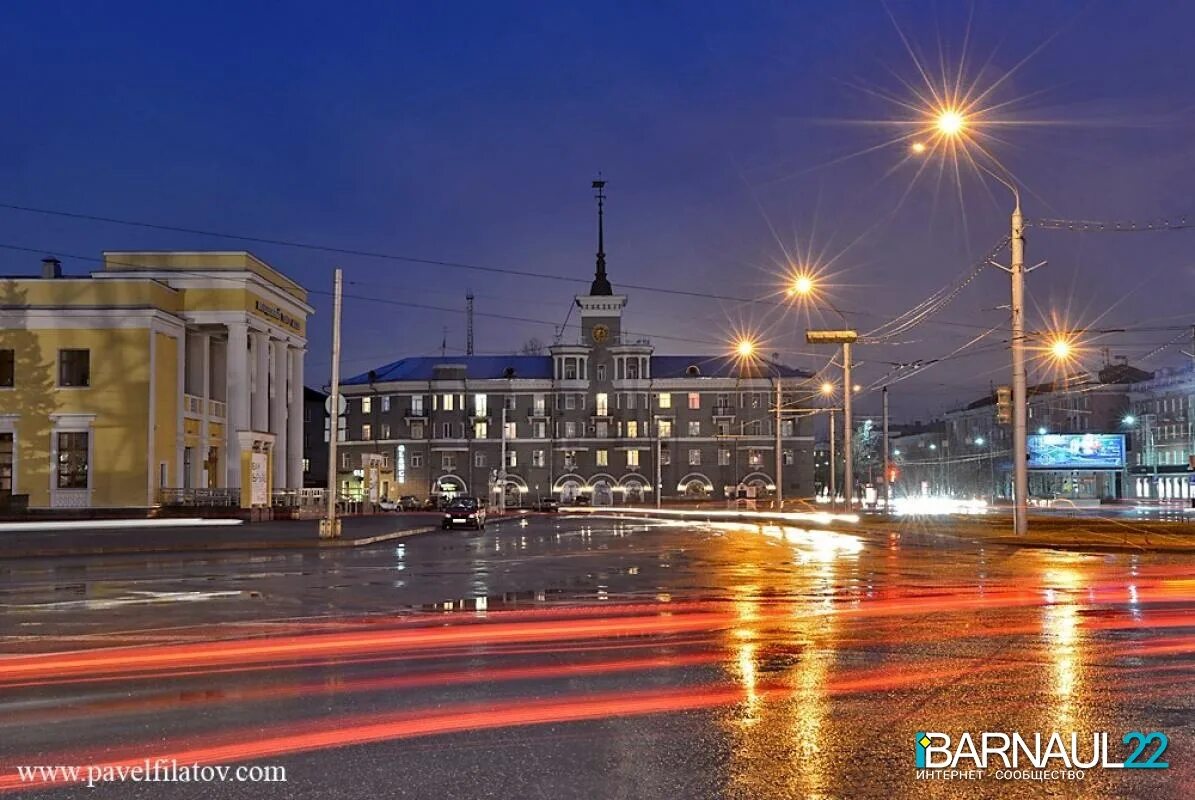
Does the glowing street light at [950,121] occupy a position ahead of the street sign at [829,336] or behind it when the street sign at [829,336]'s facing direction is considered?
ahead

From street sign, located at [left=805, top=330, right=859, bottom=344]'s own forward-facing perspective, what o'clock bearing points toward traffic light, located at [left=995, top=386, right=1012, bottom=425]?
The traffic light is roughly at 11 o'clock from the street sign.

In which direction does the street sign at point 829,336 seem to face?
toward the camera

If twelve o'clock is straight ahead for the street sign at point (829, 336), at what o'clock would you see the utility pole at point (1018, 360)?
The utility pole is roughly at 11 o'clock from the street sign.
